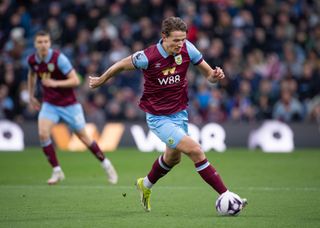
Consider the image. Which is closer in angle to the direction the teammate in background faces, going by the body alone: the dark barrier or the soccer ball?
the soccer ball

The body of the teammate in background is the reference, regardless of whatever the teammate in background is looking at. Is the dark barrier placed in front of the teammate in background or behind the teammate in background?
behind

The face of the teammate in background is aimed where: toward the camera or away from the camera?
toward the camera

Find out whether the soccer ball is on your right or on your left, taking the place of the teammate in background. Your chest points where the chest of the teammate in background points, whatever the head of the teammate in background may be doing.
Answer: on your left
